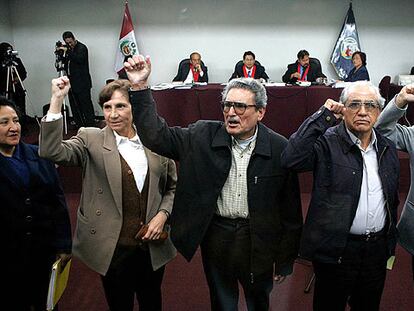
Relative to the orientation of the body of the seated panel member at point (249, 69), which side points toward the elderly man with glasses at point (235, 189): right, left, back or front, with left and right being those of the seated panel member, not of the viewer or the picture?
front

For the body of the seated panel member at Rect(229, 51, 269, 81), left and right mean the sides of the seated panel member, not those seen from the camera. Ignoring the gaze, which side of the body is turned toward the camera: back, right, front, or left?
front

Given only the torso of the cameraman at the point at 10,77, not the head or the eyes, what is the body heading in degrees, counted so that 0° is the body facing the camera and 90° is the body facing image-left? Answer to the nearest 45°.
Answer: approximately 315°

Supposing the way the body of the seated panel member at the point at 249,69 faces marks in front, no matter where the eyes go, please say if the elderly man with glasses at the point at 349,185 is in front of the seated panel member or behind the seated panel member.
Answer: in front

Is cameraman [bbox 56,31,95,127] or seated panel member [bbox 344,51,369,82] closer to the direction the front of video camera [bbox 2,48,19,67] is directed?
the seated panel member

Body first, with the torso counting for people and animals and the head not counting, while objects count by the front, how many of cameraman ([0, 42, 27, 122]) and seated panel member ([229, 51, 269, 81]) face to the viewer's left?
0

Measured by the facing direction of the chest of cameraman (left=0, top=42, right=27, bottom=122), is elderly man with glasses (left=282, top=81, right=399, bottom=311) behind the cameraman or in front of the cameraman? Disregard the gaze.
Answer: in front

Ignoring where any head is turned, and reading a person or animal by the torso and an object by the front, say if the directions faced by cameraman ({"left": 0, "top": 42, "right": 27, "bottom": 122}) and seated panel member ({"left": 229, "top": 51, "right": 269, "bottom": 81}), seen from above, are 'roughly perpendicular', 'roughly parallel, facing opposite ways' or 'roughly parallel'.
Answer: roughly perpendicular

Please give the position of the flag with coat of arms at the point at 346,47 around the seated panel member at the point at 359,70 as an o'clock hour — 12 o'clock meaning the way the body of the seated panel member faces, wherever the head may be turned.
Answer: The flag with coat of arms is roughly at 4 o'clock from the seated panel member.

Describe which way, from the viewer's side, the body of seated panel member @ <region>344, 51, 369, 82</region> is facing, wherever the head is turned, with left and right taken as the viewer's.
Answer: facing the viewer and to the left of the viewer

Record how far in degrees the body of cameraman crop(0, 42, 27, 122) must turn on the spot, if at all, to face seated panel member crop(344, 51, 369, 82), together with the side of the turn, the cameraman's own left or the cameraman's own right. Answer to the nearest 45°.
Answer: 0° — they already face them

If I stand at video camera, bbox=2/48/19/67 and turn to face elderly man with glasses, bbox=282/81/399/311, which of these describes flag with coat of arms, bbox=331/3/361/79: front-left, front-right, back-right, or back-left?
front-left

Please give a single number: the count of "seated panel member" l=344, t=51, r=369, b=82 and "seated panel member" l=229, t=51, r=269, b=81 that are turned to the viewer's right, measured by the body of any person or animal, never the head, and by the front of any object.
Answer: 0
